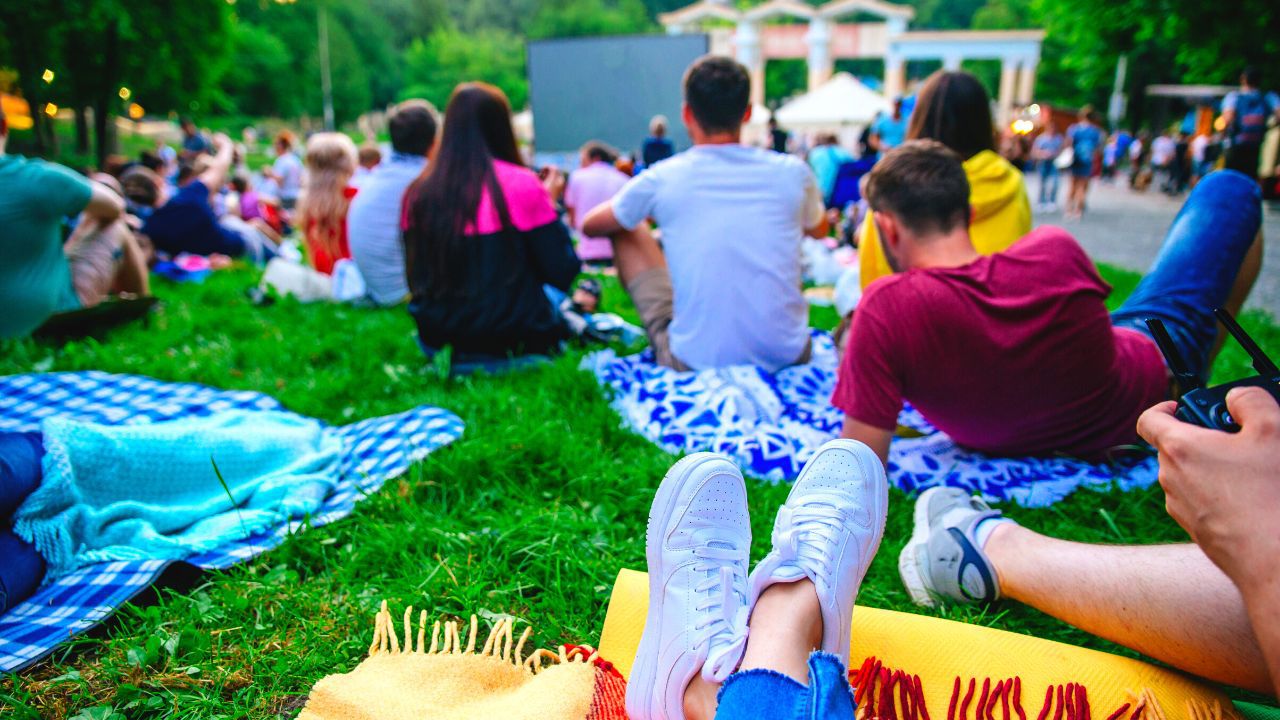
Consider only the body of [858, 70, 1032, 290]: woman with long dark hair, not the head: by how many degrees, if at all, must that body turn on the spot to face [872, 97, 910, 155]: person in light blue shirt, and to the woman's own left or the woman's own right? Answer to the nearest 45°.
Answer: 0° — they already face them

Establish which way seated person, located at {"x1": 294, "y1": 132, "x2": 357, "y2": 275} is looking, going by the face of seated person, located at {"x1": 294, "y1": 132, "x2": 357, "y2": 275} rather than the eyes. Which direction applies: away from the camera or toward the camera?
away from the camera

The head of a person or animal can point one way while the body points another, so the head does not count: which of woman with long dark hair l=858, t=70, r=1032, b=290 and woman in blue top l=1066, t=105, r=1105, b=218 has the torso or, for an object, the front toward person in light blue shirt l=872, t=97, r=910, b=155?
the woman with long dark hair

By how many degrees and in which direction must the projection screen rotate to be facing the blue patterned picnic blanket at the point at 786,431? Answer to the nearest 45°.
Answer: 0° — it already faces it

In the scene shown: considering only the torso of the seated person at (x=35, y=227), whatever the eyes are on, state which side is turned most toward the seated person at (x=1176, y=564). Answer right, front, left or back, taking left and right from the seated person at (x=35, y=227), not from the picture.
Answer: right

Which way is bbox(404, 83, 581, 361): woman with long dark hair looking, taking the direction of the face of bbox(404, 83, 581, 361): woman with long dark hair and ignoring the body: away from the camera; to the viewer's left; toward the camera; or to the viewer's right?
away from the camera

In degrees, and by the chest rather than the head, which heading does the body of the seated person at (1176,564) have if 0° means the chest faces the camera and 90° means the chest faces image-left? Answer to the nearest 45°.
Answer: approximately 90°

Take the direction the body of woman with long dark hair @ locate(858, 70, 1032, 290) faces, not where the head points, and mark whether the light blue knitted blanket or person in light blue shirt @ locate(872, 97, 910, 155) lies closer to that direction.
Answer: the person in light blue shirt

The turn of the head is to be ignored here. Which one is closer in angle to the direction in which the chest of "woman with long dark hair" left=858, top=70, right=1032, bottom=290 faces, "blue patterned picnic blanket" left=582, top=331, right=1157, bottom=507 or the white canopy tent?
the white canopy tent

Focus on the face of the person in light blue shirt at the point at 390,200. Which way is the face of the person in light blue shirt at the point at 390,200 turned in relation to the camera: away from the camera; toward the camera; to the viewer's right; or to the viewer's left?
away from the camera

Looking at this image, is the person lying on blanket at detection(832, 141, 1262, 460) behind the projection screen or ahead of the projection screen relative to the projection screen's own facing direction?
ahead
